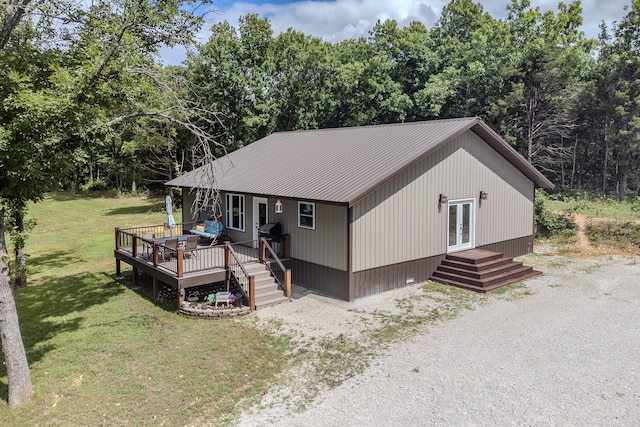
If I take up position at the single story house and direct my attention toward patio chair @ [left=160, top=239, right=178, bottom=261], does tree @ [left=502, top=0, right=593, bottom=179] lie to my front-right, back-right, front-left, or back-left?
back-right
